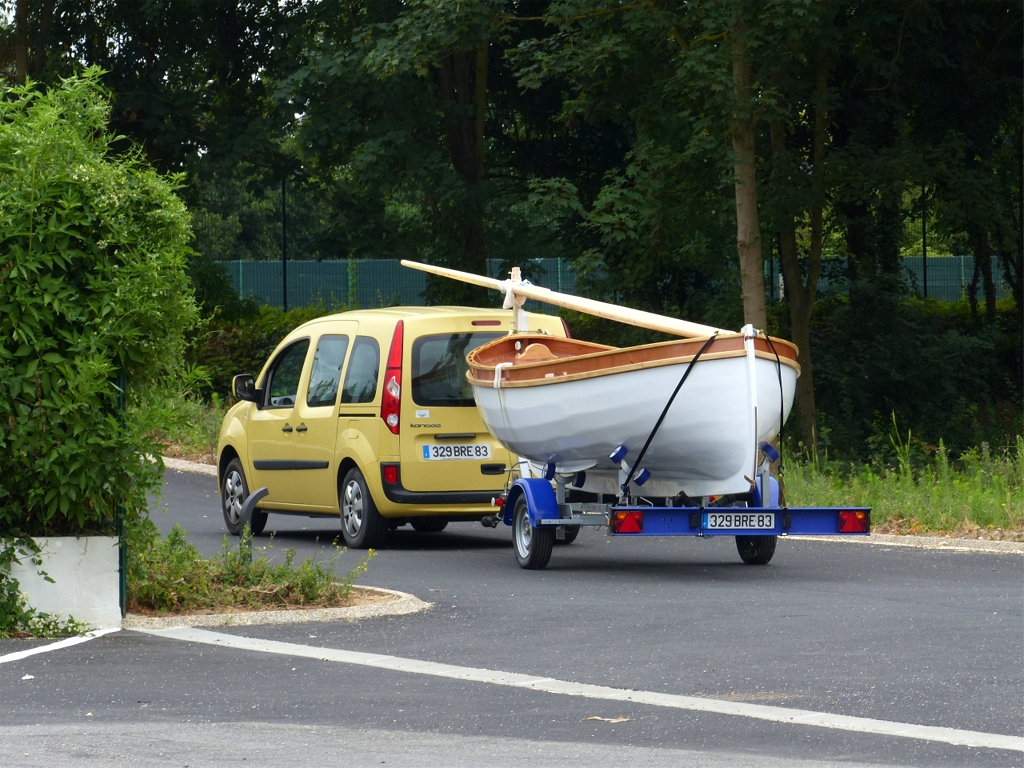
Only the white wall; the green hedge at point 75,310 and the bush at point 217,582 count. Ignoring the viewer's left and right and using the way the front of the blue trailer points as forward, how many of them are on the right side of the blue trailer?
0

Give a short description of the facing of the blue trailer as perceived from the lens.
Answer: facing away from the viewer and to the left of the viewer

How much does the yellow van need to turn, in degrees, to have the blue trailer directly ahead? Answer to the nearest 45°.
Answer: approximately 180°

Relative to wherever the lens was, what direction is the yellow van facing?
facing away from the viewer and to the left of the viewer

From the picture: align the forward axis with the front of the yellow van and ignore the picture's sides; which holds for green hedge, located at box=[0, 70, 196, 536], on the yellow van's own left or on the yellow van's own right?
on the yellow van's own left

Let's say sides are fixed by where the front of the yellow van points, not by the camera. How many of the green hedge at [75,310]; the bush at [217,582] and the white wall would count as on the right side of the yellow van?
0

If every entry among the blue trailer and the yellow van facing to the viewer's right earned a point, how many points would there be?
0

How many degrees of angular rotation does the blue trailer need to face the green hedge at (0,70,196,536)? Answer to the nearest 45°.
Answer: approximately 90° to its left

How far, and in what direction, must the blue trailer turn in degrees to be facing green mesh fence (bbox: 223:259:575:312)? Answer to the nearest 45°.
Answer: approximately 45° to its right

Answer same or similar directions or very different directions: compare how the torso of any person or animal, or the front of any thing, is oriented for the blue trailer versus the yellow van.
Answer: same or similar directions

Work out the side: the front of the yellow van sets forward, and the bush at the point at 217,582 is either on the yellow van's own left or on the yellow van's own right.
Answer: on the yellow van's own left

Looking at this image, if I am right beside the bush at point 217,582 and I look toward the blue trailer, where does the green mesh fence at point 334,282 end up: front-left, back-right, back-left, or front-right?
front-left

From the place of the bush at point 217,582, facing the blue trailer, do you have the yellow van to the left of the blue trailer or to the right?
left

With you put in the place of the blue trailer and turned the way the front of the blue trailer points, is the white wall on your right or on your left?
on your left

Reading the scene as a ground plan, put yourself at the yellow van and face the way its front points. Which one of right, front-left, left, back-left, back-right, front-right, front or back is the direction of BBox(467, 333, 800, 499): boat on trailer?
back
